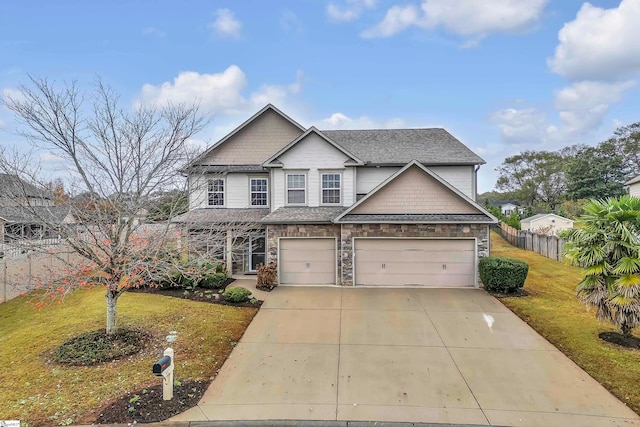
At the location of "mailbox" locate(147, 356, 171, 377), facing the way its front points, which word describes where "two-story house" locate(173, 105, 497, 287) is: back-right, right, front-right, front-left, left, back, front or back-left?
back

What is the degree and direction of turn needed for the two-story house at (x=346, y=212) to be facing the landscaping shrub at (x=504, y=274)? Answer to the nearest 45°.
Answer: approximately 90° to its left

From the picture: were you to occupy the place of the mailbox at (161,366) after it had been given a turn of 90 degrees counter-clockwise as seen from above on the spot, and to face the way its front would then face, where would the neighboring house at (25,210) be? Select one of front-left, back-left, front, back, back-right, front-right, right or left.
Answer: back

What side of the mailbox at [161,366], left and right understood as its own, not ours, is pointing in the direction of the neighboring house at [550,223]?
back

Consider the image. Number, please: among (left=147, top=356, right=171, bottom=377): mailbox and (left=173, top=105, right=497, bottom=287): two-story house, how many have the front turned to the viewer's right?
0

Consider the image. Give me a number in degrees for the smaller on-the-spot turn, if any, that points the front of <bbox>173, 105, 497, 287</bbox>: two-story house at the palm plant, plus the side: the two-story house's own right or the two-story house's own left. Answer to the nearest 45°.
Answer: approximately 45° to the two-story house's own left

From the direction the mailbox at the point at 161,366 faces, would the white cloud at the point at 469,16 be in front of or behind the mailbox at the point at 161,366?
behind

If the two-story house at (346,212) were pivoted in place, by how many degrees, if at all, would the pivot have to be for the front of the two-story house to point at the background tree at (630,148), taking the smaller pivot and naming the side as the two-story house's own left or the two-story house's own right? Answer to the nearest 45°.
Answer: approximately 135° to the two-story house's own left

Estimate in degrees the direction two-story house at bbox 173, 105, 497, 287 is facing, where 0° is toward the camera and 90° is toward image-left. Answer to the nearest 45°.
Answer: approximately 0°

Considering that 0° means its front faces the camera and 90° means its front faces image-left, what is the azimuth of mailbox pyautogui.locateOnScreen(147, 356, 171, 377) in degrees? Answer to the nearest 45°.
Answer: approximately 45°
